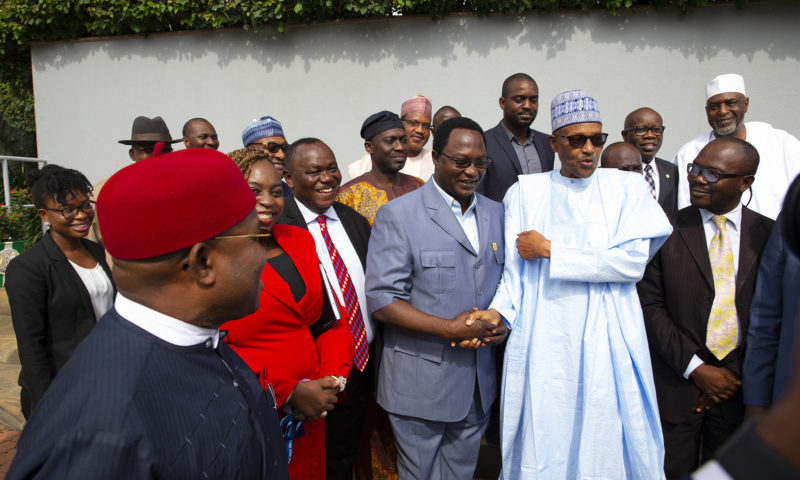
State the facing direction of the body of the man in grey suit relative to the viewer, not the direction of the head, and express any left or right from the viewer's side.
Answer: facing the viewer and to the right of the viewer

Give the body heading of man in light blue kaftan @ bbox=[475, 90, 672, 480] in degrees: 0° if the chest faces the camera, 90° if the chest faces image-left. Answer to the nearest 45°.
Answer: approximately 0°

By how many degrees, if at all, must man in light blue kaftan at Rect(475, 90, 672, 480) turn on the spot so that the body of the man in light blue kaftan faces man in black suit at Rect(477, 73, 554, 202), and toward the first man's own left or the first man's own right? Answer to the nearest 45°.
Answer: approximately 180°

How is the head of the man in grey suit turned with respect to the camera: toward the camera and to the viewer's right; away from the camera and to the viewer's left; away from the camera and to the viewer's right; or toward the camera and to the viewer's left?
toward the camera and to the viewer's right

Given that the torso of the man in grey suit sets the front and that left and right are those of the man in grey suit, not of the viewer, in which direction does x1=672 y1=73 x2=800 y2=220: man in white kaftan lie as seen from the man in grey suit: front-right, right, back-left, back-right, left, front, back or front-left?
left

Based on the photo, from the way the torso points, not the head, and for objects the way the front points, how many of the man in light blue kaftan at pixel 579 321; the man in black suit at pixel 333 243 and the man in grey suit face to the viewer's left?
0

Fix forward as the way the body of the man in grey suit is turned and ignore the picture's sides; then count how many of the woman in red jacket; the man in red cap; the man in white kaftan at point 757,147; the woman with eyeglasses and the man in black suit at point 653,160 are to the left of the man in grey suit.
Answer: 2

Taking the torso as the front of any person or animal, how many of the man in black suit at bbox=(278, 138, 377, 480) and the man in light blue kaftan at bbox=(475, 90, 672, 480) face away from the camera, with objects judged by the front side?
0

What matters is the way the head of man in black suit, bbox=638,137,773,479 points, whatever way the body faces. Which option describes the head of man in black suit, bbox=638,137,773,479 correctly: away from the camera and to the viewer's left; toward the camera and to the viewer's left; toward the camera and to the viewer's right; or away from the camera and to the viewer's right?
toward the camera and to the viewer's left

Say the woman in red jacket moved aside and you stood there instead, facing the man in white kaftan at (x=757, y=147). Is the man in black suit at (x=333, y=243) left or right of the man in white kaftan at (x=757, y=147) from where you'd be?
left

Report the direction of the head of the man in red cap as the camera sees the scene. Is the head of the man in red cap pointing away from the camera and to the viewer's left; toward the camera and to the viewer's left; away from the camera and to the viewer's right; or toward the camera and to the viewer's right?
away from the camera and to the viewer's right

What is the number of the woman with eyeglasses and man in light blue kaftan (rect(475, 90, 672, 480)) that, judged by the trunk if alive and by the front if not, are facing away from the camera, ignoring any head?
0

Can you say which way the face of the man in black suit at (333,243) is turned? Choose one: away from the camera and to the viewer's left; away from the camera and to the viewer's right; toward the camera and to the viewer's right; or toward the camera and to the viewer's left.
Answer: toward the camera and to the viewer's right

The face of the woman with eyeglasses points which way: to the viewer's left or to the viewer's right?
to the viewer's right

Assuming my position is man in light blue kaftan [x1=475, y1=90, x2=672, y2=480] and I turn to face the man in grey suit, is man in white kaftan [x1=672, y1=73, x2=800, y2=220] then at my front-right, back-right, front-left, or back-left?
back-right
